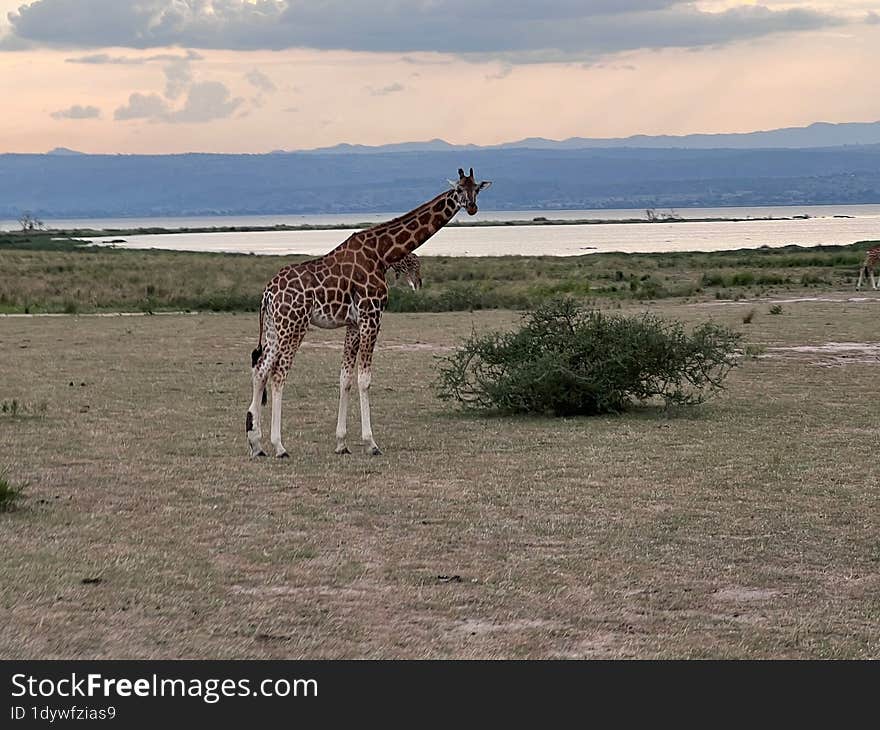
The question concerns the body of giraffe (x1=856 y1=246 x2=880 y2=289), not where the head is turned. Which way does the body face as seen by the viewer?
to the viewer's right

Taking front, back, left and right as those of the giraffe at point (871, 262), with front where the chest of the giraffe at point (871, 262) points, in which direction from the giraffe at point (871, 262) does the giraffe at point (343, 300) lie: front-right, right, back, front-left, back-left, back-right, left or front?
right

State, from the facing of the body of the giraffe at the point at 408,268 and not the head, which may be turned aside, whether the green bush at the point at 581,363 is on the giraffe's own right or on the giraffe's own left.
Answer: on the giraffe's own right

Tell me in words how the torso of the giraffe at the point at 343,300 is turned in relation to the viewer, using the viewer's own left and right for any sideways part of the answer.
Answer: facing to the right of the viewer
